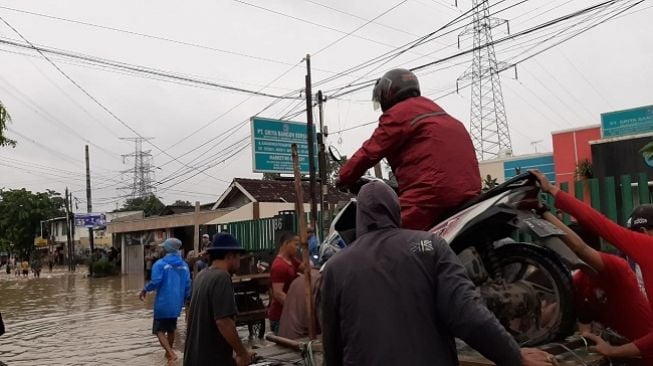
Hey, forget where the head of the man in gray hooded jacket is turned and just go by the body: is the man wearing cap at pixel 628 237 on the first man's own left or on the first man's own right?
on the first man's own right

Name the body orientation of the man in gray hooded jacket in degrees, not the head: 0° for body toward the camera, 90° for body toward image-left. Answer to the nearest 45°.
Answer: approximately 180°

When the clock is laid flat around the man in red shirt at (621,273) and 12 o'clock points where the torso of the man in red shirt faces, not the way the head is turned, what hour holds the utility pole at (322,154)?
The utility pole is roughly at 2 o'clock from the man in red shirt.

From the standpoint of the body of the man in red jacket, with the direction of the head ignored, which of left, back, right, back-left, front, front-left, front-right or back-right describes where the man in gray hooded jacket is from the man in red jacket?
back-left

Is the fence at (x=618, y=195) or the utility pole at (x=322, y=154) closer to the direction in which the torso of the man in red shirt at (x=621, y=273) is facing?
the utility pole

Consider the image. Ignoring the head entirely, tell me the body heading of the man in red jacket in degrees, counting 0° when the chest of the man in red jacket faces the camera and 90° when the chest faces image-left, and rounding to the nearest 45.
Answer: approximately 135°

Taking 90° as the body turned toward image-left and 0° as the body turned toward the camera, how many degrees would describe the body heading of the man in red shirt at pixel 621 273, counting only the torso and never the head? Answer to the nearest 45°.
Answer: approximately 90°

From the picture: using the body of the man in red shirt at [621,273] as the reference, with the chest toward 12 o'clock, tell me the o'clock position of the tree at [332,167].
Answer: The tree is roughly at 2 o'clock from the man in red shirt.

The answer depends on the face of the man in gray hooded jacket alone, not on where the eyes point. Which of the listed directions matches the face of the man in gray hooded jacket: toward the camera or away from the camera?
away from the camera

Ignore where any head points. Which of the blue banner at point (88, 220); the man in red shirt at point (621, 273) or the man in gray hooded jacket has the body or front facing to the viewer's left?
the man in red shirt

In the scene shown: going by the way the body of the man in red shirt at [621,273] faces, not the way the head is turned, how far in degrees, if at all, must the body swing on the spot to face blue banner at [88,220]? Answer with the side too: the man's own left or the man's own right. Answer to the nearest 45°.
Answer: approximately 45° to the man's own right

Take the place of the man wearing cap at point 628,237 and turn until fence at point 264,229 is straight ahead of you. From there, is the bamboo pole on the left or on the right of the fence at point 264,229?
left

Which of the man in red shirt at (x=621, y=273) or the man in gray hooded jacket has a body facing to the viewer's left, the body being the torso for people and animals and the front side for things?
the man in red shirt
